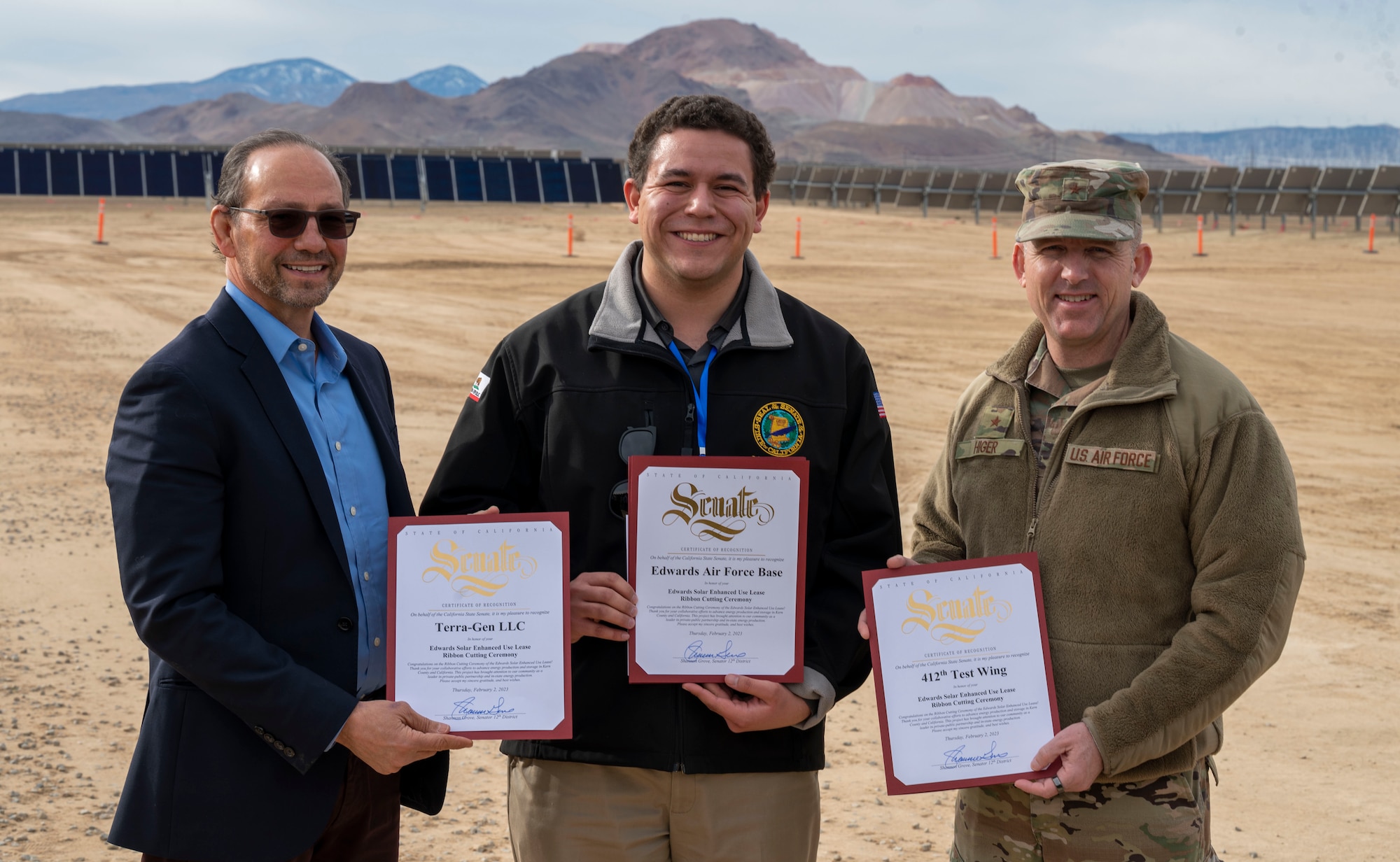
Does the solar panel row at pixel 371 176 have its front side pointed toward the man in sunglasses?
yes

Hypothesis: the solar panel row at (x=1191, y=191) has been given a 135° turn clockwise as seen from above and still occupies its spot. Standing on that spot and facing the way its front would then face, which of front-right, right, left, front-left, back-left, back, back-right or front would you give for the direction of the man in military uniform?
front-right

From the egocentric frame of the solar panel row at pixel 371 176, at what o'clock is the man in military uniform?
The man in military uniform is roughly at 12 o'clock from the solar panel row.

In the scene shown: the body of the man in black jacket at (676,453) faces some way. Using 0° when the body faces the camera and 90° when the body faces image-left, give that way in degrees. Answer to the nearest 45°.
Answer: approximately 0°

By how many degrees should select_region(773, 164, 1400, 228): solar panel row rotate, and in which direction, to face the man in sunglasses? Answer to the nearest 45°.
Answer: approximately 180°

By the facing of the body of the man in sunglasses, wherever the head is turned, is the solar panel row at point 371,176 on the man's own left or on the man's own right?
on the man's own left

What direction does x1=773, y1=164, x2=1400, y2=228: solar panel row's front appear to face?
away from the camera
